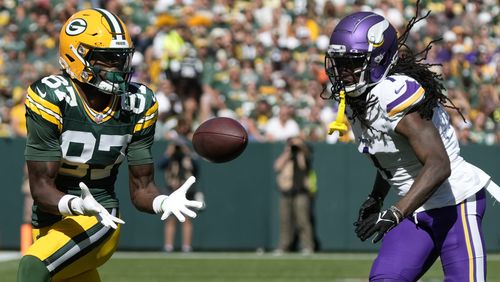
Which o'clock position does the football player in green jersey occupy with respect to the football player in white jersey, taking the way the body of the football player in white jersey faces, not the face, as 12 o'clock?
The football player in green jersey is roughly at 1 o'clock from the football player in white jersey.

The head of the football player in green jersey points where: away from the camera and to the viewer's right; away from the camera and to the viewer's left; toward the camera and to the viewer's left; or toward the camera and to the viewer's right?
toward the camera and to the viewer's right

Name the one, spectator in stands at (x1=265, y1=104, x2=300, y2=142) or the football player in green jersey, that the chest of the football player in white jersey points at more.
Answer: the football player in green jersey

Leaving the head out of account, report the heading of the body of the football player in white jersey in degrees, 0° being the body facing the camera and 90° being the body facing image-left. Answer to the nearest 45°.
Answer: approximately 45°

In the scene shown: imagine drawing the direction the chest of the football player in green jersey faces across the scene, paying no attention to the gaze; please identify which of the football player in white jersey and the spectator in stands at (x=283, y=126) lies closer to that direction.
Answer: the football player in white jersey

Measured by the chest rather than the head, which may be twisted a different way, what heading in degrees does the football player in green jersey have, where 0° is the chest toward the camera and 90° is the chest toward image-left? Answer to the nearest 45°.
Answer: approximately 315°

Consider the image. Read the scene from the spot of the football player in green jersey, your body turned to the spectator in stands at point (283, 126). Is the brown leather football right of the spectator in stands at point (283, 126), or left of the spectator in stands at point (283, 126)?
right

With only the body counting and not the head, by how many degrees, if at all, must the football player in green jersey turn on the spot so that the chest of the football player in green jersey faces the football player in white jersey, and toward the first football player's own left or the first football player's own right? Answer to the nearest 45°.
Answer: approximately 45° to the first football player's own left
